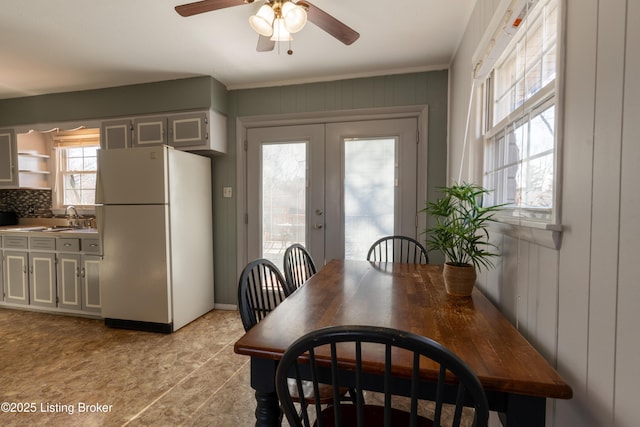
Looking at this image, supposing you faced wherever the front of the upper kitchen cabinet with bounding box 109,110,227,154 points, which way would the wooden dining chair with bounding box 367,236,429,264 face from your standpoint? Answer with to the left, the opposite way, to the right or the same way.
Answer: the same way

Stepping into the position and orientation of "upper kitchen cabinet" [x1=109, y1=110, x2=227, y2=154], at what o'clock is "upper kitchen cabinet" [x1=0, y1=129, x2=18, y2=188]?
"upper kitchen cabinet" [x1=0, y1=129, x2=18, y2=188] is roughly at 3 o'clock from "upper kitchen cabinet" [x1=109, y1=110, x2=227, y2=154].

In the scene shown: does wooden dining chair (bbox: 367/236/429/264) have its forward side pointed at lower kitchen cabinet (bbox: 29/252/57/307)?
no

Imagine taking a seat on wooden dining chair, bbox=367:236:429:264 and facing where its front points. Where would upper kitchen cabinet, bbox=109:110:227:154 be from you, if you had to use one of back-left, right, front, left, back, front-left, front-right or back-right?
right

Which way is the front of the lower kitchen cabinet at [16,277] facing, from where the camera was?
facing the viewer and to the left of the viewer

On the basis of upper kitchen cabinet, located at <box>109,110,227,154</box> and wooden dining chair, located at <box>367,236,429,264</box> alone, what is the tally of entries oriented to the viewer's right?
0

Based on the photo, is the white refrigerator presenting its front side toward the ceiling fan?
no

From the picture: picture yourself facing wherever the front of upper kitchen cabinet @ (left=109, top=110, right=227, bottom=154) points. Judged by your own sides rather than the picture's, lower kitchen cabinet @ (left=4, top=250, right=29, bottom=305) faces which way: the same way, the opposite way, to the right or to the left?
the same way

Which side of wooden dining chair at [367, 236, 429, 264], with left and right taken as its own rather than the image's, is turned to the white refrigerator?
right

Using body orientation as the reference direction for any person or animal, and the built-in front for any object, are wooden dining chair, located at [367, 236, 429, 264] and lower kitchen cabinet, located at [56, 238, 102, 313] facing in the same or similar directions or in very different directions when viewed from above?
same or similar directions

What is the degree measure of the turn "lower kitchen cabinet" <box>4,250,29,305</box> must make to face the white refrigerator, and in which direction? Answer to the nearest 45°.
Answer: approximately 90° to its left

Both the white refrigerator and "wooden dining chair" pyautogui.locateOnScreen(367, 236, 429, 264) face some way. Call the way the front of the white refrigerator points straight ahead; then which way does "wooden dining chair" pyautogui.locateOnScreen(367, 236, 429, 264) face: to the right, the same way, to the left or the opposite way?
the same way

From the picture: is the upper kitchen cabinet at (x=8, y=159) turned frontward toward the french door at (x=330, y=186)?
no

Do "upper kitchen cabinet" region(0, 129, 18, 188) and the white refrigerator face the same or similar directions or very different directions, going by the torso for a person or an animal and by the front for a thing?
same or similar directions

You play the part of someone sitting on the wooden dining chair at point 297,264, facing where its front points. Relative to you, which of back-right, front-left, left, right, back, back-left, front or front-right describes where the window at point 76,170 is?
back

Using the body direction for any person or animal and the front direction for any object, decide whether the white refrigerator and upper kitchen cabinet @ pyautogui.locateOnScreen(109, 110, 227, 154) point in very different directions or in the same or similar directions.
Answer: same or similar directions

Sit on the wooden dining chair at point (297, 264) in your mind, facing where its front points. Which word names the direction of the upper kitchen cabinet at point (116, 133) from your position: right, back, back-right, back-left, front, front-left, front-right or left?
back
